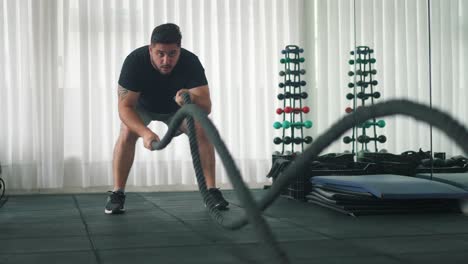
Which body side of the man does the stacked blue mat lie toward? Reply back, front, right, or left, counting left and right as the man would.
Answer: left

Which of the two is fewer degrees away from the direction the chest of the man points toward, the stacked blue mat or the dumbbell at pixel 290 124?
the stacked blue mat

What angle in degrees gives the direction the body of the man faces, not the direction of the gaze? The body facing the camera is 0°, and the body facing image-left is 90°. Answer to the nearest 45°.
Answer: approximately 0°

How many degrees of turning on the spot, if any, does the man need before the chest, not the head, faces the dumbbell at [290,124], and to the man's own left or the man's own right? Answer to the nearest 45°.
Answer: approximately 135° to the man's own left
